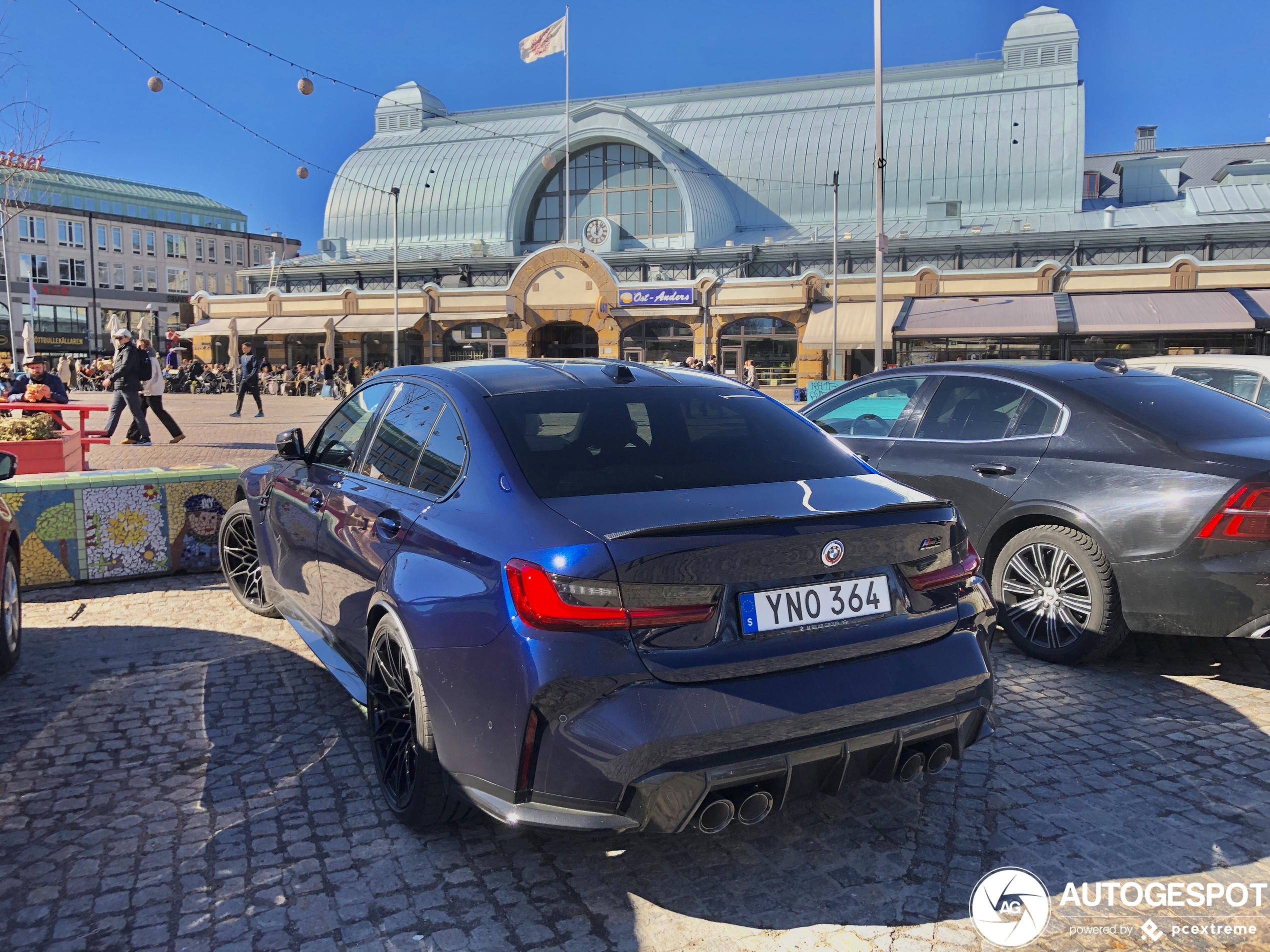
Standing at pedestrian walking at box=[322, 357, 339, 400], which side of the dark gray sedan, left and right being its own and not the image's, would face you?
front

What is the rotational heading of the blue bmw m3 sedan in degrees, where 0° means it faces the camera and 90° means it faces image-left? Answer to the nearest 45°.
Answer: approximately 135°

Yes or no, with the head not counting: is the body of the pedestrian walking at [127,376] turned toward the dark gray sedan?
no

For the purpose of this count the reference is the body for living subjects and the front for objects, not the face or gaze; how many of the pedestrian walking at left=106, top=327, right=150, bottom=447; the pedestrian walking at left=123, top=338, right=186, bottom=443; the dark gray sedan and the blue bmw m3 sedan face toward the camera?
0

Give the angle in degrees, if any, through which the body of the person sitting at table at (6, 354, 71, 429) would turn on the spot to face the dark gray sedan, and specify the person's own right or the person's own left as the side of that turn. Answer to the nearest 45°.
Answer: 0° — they already face it

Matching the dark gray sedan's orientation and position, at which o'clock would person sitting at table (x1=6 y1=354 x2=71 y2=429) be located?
The person sitting at table is roughly at 11 o'clock from the dark gray sedan.

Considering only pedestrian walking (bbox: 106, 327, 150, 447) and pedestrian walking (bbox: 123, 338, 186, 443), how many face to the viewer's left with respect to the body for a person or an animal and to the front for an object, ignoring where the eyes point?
2

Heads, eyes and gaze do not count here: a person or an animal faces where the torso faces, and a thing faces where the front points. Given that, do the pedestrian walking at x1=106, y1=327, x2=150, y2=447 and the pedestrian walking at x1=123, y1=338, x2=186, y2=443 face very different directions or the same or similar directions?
same or similar directions

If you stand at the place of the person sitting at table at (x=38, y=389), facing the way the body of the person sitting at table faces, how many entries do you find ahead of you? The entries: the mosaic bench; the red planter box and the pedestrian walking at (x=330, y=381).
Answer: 2

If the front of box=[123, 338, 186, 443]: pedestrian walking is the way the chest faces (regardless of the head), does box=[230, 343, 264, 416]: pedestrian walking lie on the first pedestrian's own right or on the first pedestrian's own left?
on the first pedestrian's own right

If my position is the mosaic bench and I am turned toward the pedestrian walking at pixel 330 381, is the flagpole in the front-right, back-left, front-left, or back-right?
front-right

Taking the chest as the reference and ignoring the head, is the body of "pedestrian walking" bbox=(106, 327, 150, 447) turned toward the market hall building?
no

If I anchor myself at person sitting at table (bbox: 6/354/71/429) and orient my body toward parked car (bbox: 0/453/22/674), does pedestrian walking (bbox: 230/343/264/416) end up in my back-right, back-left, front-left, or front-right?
back-left

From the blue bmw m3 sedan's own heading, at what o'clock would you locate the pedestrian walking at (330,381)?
The pedestrian walking is roughly at 1 o'clock from the blue bmw m3 sedan.

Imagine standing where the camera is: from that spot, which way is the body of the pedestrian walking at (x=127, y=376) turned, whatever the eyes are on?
to the viewer's left

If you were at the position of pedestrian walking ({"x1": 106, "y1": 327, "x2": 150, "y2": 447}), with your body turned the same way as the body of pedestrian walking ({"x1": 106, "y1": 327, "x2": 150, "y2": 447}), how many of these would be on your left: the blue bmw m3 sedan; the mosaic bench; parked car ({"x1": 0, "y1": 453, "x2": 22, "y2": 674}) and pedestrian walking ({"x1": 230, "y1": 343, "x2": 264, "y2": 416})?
3

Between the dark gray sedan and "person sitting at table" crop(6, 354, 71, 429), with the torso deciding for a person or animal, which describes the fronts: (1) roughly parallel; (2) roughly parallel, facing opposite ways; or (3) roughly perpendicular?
roughly parallel, facing opposite ways

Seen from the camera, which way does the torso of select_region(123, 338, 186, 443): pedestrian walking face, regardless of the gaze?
to the viewer's left

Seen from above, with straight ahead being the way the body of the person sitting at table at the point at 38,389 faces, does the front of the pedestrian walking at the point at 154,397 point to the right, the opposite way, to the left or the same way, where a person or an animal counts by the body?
to the right
